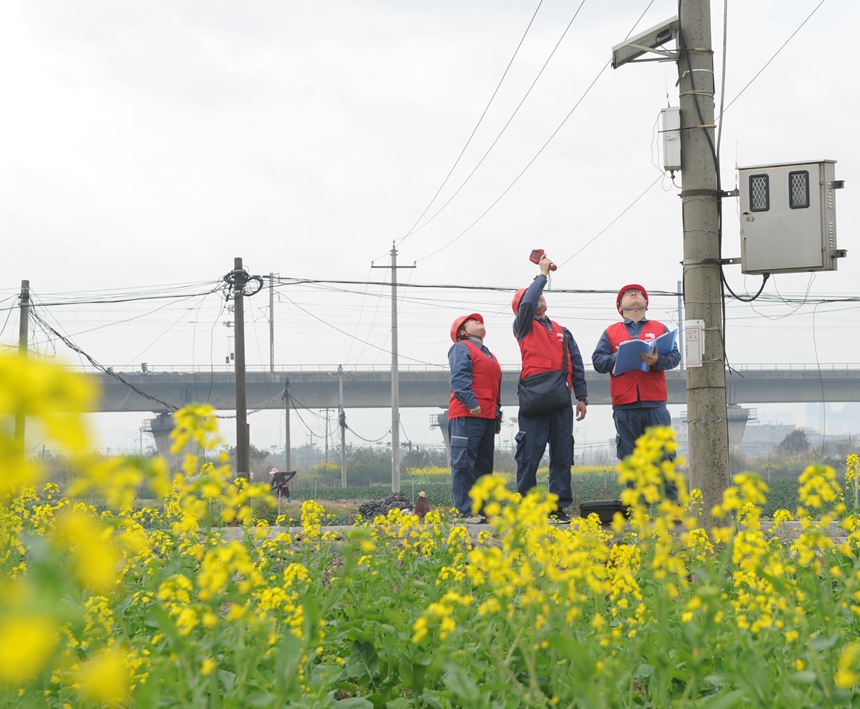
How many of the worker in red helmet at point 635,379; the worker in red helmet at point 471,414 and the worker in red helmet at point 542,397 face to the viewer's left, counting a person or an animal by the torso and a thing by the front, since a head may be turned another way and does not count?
0

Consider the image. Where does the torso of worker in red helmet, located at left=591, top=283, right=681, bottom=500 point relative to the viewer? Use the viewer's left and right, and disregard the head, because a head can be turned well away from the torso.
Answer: facing the viewer

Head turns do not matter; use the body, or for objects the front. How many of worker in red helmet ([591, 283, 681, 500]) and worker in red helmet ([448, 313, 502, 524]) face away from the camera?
0

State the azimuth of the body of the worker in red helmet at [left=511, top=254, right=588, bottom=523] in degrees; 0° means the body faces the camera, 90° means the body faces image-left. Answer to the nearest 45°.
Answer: approximately 315°

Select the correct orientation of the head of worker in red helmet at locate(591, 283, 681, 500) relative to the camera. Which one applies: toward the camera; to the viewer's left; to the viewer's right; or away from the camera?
toward the camera

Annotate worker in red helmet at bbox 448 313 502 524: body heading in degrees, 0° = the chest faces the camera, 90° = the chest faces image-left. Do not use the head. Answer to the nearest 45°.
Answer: approximately 315°

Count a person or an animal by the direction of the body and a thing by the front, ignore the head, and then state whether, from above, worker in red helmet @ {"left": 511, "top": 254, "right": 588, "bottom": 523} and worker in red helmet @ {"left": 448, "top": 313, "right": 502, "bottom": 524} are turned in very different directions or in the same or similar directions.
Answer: same or similar directions
